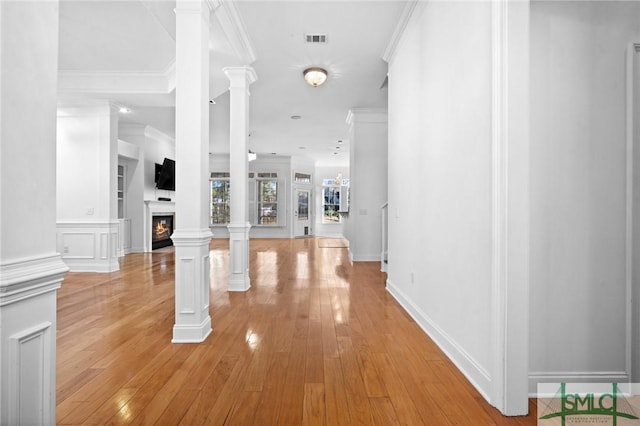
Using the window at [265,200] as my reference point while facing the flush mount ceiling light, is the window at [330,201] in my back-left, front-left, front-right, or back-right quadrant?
back-left

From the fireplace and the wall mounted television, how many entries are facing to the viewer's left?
0

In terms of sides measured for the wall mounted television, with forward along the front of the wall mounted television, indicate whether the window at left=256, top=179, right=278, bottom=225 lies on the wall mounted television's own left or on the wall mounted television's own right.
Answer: on the wall mounted television's own left

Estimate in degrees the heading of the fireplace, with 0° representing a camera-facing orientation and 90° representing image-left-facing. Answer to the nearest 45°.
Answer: approximately 315°

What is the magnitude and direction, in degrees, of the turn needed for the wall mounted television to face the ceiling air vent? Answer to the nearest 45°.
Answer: approximately 45° to its right

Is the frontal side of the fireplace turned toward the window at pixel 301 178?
no

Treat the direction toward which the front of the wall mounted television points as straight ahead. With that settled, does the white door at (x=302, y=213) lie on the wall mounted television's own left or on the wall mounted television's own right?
on the wall mounted television's own left

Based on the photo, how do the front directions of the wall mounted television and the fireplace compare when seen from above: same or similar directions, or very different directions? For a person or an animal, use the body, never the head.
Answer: same or similar directions

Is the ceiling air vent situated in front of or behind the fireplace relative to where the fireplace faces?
in front

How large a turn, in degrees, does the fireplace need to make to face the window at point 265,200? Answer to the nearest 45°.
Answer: approximately 90° to its left
